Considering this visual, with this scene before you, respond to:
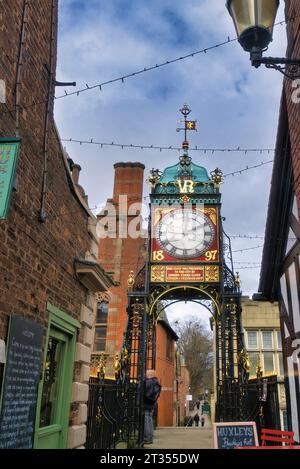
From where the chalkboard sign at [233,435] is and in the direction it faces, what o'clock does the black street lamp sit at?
The black street lamp is roughly at 12 o'clock from the chalkboard sign.

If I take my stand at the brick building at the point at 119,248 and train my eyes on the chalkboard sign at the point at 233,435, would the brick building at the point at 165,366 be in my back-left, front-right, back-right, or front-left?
back-left

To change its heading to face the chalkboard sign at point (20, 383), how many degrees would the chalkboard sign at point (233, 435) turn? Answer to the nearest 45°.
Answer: approximately 45° to its right

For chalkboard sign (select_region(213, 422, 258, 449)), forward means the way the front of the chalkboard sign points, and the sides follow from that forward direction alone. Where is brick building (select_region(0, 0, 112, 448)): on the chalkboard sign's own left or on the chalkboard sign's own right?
on the chalkboard sign's own right

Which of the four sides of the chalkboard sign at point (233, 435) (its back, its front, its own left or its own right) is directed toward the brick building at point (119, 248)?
back

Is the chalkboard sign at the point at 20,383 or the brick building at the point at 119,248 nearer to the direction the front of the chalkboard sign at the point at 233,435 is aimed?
the chalkboard sign

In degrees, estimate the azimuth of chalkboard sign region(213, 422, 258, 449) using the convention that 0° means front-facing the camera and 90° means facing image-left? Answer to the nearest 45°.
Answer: approximately 0°

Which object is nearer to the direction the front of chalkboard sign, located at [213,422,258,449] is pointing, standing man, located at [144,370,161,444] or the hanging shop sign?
the hanging shop sign

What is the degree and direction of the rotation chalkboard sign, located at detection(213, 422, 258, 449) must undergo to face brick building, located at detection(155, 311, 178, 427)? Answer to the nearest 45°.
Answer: approximately 180°

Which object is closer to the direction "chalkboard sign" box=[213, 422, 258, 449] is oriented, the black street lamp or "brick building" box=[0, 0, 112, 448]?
the black street lamp

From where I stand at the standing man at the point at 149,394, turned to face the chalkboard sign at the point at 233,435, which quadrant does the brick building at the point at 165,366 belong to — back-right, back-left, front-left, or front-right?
back-left

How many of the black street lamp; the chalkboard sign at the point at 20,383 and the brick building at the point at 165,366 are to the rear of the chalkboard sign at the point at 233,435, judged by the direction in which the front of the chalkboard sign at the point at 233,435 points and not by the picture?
1

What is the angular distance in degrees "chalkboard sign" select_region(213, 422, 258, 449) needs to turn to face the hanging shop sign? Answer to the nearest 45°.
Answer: approximately 45° to its right
